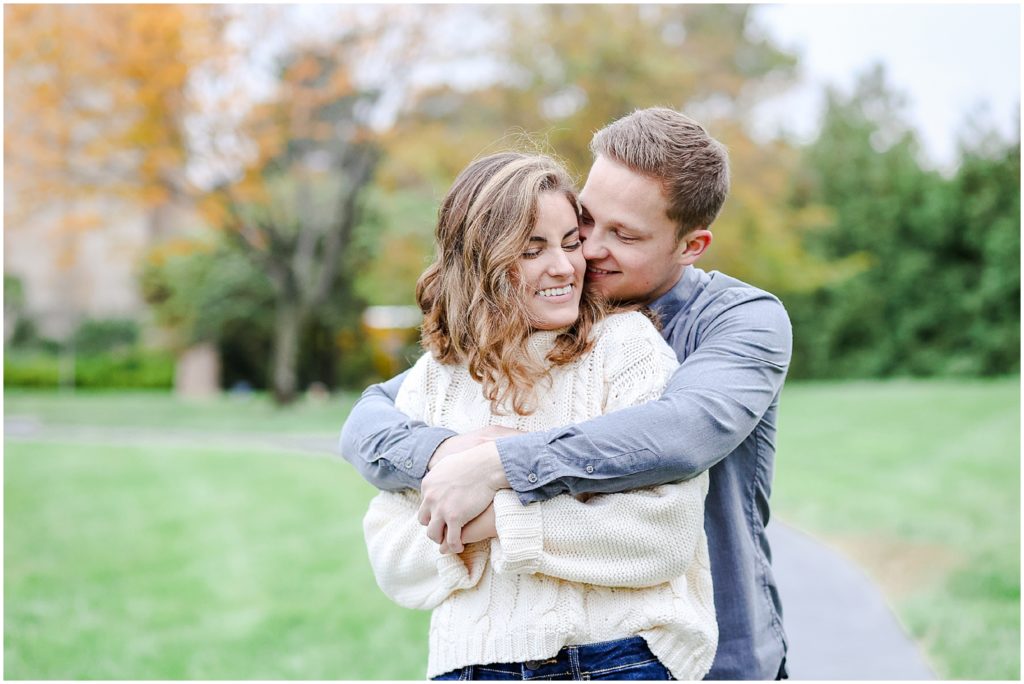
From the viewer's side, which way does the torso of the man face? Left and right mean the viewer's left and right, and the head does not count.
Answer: facing the viewer and to the left of the viewer

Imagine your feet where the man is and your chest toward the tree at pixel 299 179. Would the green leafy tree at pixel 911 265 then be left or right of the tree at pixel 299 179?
right

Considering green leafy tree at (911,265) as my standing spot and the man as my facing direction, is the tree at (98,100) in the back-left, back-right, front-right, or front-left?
front-right

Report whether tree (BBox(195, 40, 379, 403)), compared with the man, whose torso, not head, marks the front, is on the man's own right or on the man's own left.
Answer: on the man's own right

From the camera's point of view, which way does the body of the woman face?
toward the camera

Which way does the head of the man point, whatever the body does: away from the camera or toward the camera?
toward the camera

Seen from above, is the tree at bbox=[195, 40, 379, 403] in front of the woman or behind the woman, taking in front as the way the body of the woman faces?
behind

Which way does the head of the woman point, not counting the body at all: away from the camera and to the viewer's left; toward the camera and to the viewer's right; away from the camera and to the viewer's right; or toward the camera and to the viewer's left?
toward the camera and to the viewer's right

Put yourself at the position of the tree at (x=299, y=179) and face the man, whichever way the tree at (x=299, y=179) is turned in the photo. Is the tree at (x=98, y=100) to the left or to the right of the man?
right

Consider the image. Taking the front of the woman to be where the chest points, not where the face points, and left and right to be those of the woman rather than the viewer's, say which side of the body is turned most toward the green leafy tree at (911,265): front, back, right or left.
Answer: back

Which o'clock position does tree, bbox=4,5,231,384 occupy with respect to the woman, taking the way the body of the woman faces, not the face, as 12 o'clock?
The tree is roughly at 5 o'clock from the woman.
